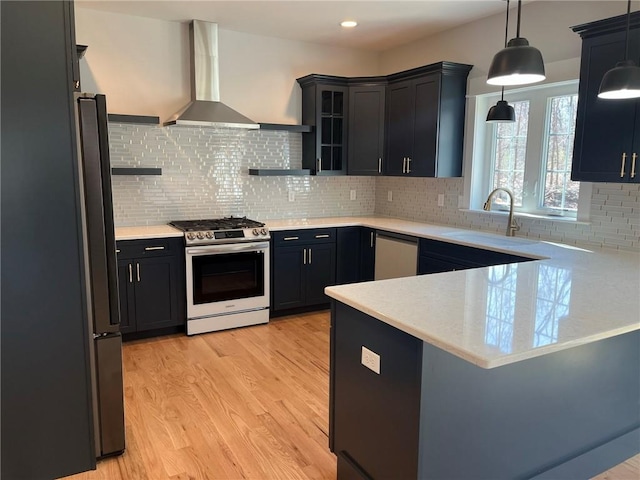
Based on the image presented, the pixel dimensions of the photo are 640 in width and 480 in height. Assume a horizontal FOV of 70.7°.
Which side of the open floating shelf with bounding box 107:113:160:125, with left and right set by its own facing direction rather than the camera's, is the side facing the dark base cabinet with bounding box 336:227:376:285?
left

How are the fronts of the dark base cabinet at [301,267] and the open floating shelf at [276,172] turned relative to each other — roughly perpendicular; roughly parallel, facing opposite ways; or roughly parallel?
roughly parallel

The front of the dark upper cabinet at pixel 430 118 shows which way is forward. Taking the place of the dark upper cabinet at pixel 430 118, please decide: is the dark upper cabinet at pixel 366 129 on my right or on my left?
on my right

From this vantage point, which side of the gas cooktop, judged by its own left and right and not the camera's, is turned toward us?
front

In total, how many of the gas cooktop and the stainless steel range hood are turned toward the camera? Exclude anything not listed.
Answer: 2

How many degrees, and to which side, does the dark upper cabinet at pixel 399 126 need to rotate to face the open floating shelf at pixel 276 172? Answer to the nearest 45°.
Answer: approximately 45° to its right

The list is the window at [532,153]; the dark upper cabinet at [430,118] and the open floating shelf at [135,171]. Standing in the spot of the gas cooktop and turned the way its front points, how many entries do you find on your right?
1

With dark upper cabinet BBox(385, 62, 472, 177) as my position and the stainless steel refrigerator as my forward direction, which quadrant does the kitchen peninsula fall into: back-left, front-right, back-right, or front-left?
front-left

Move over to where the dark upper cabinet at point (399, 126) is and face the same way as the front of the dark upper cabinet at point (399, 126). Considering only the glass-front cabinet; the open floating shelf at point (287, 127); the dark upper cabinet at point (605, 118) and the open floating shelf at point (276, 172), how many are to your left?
1

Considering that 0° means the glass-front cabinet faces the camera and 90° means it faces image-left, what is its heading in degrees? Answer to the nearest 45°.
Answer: approximately 315°

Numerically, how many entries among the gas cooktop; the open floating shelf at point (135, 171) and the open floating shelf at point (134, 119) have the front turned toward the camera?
3

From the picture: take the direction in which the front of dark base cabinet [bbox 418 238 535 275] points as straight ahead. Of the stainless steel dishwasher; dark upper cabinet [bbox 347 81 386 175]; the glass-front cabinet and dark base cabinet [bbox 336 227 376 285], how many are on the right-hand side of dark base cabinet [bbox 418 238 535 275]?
4

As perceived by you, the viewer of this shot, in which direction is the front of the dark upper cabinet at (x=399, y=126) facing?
facing the viewer and to the left of the viewer

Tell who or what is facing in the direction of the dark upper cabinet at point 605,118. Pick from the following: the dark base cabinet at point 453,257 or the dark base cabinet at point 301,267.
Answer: the dark base cabinet at point 301,267

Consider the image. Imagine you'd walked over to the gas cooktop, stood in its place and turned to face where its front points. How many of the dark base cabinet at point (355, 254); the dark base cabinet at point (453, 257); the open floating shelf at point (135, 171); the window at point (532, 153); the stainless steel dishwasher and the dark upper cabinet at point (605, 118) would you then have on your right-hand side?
1

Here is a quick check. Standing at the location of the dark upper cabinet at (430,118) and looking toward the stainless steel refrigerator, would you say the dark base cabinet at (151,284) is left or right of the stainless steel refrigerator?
right

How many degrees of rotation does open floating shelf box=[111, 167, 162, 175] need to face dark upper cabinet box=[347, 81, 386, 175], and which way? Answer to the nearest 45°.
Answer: approximately 90° to its left

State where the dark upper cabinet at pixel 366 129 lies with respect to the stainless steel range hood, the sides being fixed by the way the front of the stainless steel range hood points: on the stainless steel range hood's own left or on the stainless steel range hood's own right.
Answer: on the stainless steel range hood's own left
